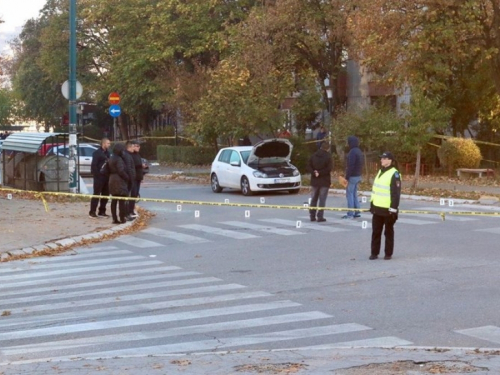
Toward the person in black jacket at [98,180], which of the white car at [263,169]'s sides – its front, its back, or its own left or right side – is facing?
right

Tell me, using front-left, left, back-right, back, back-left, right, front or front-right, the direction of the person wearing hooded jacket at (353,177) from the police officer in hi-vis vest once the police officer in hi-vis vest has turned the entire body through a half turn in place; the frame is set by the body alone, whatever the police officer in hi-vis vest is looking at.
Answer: front-left

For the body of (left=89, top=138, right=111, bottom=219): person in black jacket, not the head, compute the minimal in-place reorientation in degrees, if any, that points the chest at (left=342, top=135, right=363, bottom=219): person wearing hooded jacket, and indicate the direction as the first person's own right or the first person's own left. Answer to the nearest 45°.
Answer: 0° — they already face them

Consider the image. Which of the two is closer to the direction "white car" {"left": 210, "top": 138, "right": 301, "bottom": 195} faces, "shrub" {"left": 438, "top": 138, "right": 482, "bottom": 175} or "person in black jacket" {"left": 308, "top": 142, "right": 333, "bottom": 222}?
the person in black jacket

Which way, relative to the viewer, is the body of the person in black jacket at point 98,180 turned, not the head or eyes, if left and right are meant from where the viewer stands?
facing to the right of the viewer

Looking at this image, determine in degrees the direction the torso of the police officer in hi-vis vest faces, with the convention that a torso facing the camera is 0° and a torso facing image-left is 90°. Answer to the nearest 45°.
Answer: approximately 45°

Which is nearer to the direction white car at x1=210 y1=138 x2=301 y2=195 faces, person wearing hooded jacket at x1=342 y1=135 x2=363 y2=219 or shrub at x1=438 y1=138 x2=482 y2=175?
the person wearing hooded jacket

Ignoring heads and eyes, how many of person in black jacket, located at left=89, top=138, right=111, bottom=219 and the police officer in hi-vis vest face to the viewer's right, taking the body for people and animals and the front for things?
1

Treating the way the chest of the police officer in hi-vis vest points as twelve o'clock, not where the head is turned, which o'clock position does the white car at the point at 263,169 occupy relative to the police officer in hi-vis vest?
The white car is roughly at 4 o'clock from the police officer in hi-vis vest.

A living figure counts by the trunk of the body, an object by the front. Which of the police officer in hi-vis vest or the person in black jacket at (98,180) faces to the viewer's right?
the person in black jacket

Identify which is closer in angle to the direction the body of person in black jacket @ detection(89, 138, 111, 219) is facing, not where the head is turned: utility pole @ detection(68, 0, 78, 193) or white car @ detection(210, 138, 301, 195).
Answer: the white car

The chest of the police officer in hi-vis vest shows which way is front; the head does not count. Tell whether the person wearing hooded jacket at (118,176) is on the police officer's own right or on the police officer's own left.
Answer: on the police officer's own right
